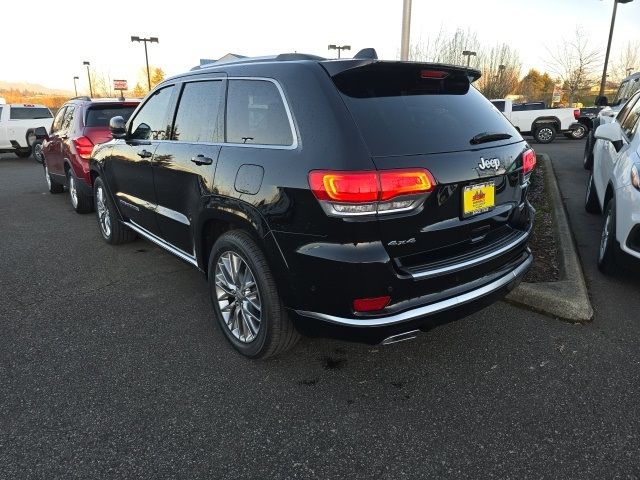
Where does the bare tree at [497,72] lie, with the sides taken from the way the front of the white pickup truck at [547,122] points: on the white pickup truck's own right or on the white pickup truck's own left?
on the white pickup truck's own right

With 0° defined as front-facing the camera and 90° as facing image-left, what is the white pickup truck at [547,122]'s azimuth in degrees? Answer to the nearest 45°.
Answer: approximately 90°

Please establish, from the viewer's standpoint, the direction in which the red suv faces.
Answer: facing away from the viewer and to the left of the viewer

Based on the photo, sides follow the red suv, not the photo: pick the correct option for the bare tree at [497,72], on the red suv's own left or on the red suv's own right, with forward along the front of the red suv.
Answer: on the red suv's own right

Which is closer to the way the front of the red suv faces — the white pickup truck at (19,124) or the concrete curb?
the white pickup truck

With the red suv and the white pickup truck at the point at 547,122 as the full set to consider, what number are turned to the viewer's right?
0

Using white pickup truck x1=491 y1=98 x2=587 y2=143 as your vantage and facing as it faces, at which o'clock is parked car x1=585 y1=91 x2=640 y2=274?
The parked car is roughly at 9 o'clock from the white pickup truck.
